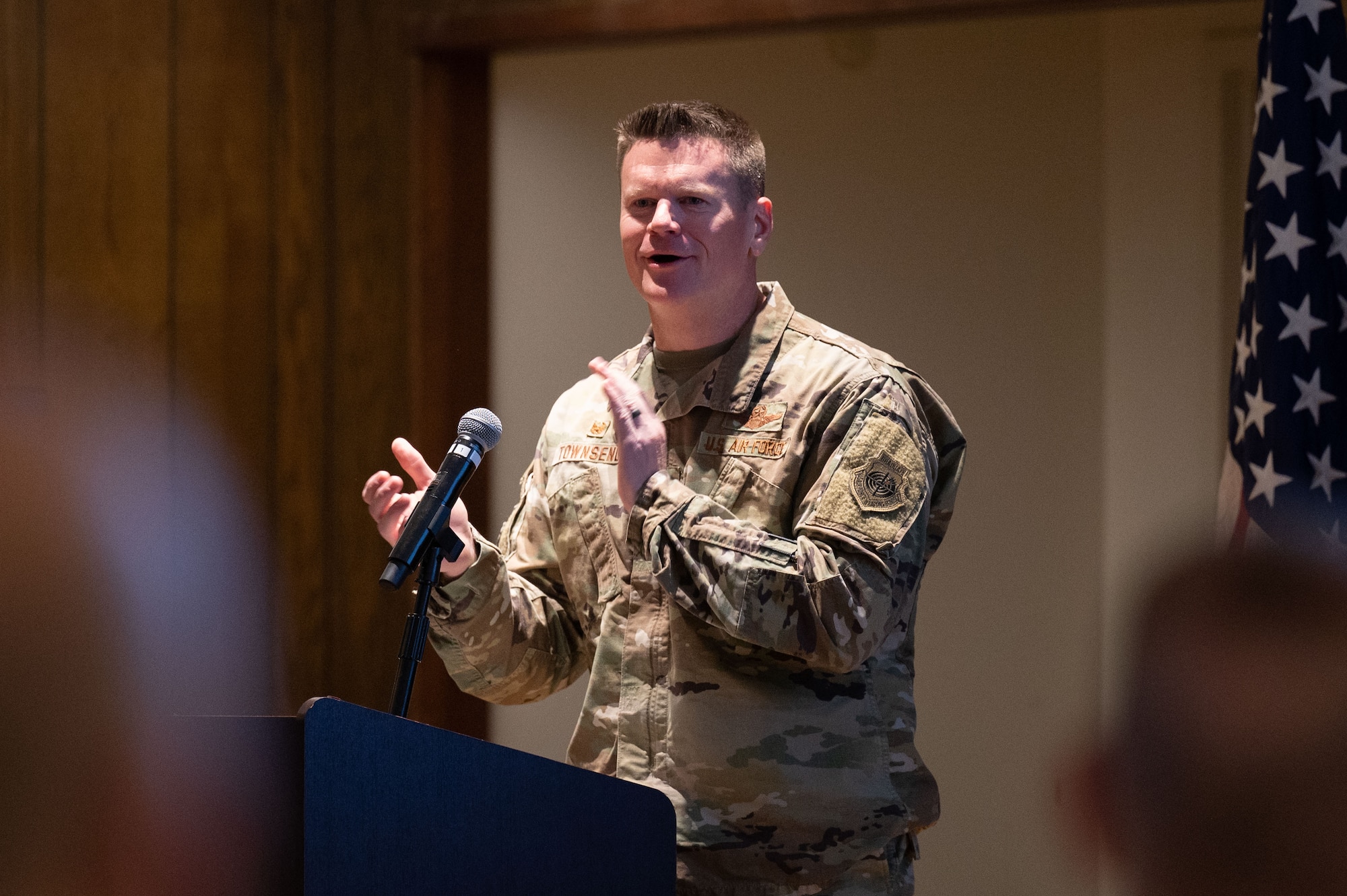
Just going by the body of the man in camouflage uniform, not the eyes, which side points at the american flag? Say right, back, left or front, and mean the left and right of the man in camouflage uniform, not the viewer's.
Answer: back

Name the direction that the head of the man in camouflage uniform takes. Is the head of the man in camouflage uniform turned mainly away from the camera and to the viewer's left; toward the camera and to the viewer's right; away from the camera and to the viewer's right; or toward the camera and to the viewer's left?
toward the camera and to the viewer's left

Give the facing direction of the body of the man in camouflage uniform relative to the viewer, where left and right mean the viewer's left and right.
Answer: facing the viewer and to the left of the viewer

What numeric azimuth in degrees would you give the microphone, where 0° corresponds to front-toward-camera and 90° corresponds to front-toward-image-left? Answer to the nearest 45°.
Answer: approximately 270°
